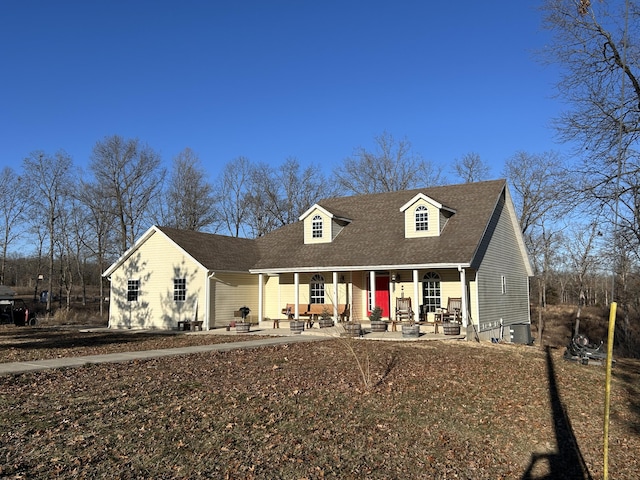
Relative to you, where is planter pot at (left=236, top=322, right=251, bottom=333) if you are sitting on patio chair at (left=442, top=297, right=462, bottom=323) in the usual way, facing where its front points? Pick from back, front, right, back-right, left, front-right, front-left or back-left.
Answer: front-right

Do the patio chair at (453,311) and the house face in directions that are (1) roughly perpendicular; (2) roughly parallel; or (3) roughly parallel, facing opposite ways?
roughly parallel

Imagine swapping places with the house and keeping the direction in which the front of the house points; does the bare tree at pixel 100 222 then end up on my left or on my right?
on my right

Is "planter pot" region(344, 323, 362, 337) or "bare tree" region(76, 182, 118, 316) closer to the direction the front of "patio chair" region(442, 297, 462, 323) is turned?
the planter pot

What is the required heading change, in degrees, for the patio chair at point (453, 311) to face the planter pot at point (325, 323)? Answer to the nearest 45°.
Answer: approximately 45° to its right

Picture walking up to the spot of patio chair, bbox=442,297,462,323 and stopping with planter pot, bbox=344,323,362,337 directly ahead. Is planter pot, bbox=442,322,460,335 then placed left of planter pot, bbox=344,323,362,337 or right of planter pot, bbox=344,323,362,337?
left

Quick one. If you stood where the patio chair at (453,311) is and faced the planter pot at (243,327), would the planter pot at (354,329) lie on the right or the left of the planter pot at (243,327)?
left

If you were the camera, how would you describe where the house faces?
facing the viewer and to the left of the viewer
